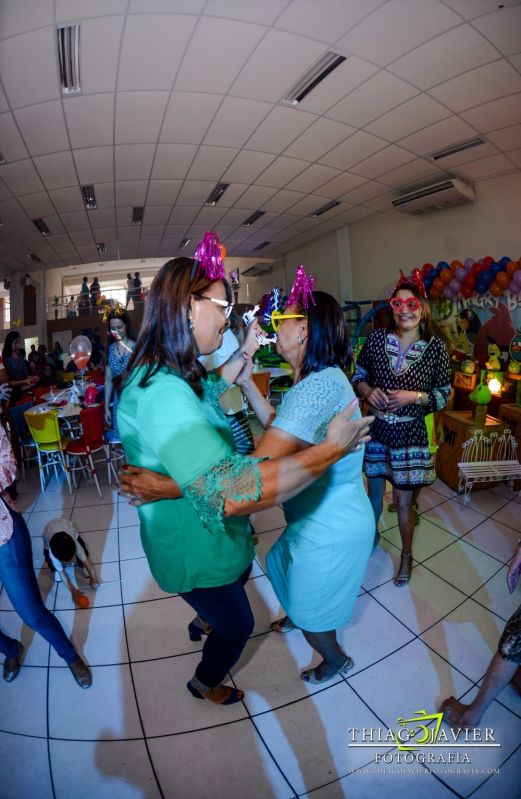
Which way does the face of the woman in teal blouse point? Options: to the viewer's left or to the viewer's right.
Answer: to the viewer's right

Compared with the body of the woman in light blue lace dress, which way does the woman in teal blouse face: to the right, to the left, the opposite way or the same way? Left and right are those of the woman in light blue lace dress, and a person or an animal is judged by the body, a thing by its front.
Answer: the opposite way

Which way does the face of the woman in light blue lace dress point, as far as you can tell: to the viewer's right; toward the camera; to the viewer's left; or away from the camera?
to the viewer's left

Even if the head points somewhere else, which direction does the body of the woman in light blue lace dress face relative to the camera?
to the viewer's left

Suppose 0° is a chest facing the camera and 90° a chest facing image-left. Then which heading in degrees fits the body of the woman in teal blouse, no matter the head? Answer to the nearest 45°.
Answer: approximately 270°

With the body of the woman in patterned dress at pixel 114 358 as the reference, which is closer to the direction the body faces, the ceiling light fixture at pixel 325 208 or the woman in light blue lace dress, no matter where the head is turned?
the woman in light blue lace dress

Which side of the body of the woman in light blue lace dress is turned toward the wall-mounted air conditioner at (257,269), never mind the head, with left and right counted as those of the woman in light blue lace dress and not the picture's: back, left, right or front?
right
